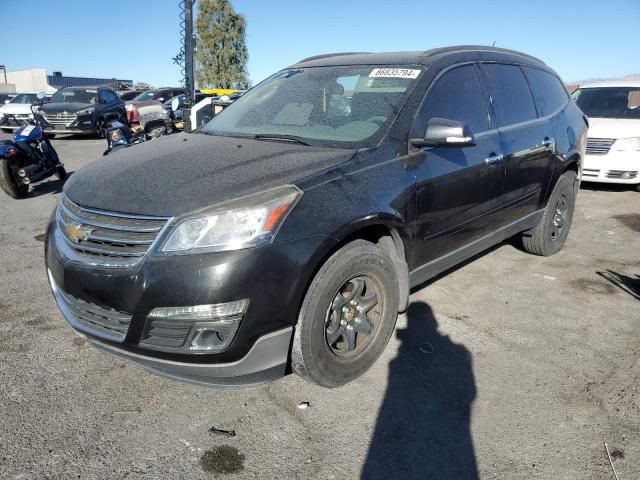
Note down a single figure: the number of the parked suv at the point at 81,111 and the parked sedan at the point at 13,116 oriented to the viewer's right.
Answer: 0

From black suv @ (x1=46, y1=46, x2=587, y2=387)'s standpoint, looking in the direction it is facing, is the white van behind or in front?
behind

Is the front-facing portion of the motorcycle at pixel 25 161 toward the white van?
no

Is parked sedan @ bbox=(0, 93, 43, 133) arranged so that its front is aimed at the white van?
no

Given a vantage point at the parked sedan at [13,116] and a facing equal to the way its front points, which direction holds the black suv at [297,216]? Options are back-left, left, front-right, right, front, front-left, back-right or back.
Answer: front-left

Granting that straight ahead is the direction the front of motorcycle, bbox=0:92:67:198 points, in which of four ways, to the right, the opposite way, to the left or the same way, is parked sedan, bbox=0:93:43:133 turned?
the opposite way

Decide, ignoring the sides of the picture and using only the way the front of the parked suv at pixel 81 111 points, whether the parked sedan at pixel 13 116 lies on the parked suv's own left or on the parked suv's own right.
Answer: on the parked suv's own right

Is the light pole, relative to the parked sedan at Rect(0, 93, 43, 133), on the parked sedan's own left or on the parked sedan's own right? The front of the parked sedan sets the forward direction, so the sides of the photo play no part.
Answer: on the parked sedan's own left

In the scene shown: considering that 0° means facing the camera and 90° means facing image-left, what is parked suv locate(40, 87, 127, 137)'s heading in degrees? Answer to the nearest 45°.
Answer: approximately 45°

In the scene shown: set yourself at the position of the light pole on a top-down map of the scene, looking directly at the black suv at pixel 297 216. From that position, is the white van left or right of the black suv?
left

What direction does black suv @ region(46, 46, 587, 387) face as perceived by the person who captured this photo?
facing the viewer and to the left of the viewer

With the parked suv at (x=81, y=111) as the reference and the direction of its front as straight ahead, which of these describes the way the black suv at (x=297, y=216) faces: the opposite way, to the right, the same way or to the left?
the same way

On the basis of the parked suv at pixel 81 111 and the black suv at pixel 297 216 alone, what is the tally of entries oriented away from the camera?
0

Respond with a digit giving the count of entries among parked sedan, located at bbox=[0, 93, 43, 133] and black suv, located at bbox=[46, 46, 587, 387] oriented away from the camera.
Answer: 0

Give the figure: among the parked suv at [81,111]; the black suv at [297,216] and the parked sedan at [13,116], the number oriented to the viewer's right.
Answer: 0

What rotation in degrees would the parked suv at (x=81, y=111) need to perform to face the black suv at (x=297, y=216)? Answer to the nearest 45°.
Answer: approximately 45° to its left
